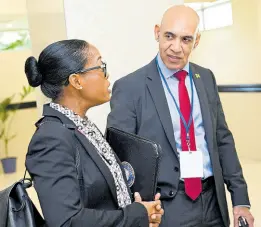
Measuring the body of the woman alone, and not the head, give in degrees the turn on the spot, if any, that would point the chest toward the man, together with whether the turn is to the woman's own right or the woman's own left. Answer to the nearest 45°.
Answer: approximately 45° to the woman's own left

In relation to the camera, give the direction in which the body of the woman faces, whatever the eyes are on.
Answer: to the viewer's right

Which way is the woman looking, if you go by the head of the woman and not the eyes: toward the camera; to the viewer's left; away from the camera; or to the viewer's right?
to the viewer's right
